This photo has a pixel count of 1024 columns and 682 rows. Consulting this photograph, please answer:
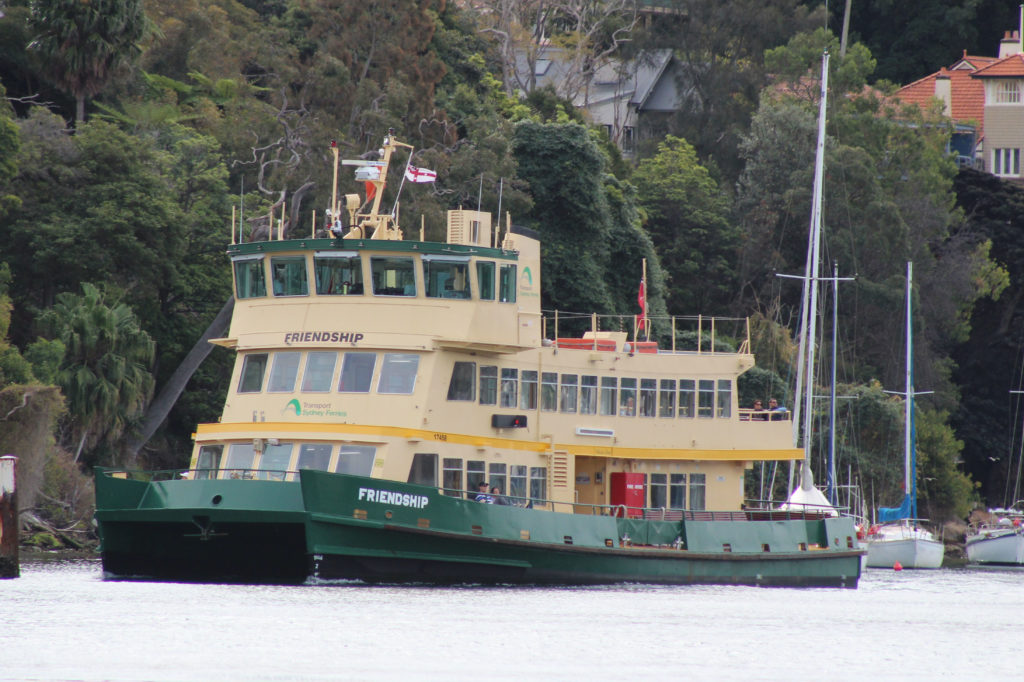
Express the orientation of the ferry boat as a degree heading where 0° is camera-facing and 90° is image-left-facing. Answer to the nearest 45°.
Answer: approximately 45°

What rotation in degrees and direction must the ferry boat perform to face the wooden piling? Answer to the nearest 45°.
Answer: approximately 45° to its right
